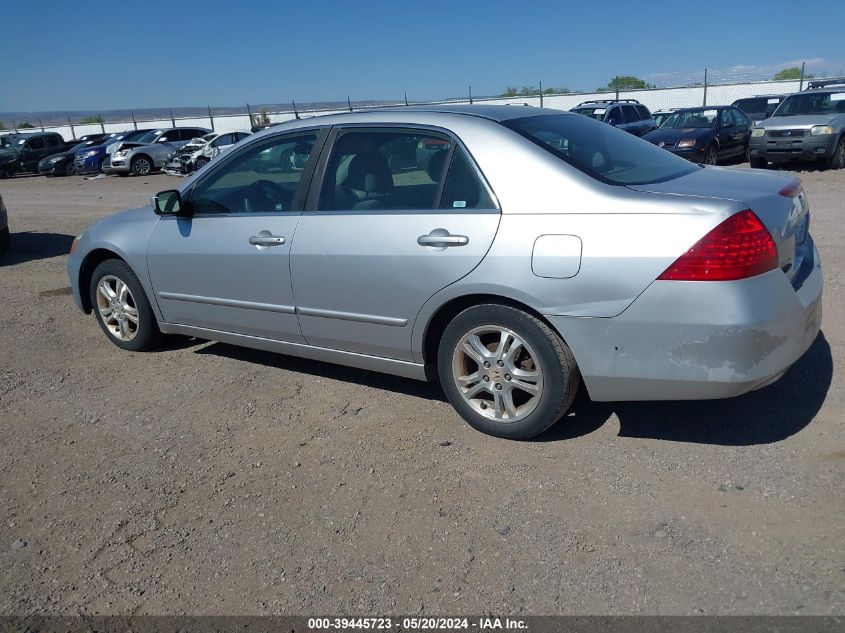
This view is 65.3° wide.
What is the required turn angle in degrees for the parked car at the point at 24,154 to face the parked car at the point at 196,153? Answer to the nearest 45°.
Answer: approximately 90° to its left

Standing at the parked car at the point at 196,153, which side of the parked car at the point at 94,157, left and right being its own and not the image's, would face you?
left

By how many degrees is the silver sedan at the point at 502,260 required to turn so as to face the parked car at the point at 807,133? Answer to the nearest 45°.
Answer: approximately 90° to its right

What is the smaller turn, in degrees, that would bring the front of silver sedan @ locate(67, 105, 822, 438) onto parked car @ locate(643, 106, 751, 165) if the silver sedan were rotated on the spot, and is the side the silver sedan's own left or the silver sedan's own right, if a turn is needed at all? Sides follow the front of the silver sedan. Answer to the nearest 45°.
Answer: approximately 90° to the silver sedan's own right

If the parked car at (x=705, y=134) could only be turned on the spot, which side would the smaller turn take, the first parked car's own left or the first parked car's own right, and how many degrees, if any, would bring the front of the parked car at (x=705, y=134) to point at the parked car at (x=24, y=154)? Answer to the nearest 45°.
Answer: approximately 45° to the first parked car's own right
